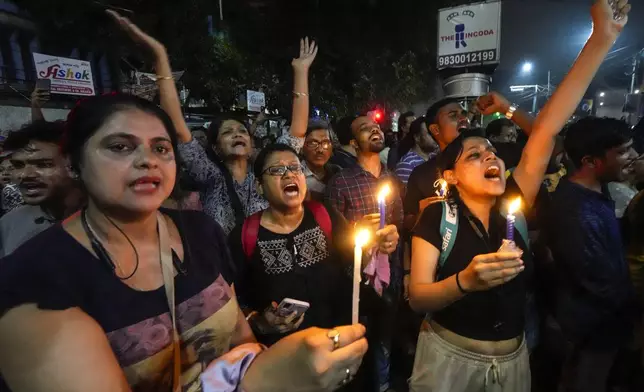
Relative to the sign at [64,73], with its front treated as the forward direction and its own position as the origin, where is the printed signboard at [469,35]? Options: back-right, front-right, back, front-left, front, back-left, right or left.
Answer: front-left

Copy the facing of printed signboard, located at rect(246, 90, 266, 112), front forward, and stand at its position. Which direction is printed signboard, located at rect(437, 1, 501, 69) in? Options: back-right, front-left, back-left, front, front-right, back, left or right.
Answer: front-left

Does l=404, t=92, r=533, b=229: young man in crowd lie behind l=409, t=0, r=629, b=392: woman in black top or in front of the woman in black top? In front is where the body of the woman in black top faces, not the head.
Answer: behind

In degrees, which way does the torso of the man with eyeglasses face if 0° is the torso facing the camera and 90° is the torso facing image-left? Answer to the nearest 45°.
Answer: approximately 0°

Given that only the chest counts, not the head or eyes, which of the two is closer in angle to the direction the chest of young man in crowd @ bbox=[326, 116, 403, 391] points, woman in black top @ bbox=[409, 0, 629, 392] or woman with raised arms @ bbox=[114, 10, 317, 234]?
the woman in black top

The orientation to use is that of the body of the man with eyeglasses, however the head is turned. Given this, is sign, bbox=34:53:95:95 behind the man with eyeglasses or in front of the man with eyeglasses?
behind

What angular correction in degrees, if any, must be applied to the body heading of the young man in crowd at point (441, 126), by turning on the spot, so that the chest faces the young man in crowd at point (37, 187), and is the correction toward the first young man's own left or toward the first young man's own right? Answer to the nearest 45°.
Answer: approximately 90° to the first young man's own right
